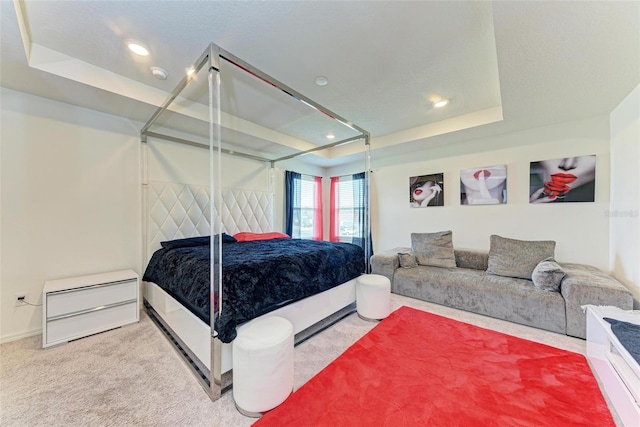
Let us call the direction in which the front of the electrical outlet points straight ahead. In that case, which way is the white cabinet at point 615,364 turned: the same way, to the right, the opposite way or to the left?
the opposite way

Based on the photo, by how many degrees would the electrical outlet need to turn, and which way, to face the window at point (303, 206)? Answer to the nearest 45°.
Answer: approximately 90° to its left

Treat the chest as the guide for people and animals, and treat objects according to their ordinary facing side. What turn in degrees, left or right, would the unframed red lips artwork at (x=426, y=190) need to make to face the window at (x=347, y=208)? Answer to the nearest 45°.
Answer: approximately 45° to its right

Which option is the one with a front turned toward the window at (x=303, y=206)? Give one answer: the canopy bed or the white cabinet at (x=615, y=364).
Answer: the white cabinet

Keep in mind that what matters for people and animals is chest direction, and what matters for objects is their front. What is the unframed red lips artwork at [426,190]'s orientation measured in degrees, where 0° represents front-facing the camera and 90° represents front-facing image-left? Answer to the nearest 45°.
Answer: approximately 45°

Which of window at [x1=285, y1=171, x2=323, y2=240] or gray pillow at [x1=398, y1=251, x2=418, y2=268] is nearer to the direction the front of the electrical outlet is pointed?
the gray pillow

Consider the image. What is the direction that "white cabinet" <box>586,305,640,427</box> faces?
to the viewer's left

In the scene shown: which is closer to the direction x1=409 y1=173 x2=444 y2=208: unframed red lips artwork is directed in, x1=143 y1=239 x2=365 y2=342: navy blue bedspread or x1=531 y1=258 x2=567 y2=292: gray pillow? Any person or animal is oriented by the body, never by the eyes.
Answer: the navy blue bedspread
